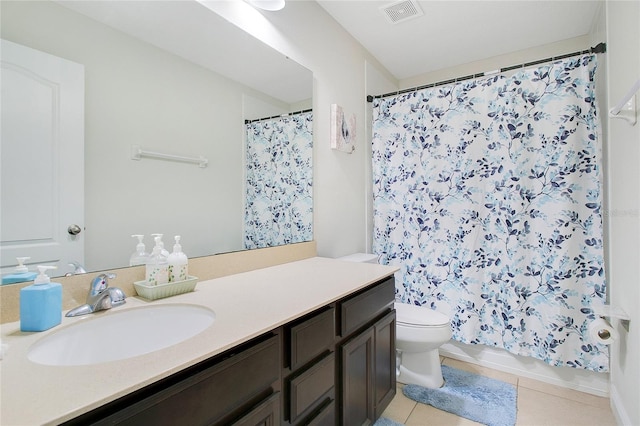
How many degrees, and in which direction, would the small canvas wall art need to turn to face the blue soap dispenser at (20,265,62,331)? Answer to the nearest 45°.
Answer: approximately 90° to its right

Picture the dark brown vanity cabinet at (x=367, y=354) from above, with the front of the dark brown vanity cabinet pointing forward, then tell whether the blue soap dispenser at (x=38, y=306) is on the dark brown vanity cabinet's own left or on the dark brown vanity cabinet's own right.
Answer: on the dark brown vanity cabinet's own right

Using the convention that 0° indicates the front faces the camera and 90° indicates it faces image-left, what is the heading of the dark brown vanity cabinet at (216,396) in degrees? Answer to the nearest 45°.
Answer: approximately 315°

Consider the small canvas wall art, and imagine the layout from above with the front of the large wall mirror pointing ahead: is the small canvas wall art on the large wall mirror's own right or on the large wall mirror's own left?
on the large wall mirror's own left

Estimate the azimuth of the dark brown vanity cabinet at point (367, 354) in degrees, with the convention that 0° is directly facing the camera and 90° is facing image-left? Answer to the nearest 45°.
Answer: approximately 315°

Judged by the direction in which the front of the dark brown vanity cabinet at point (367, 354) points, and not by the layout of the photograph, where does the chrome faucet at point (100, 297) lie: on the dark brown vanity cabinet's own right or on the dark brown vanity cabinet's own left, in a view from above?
on the dark brown vanity cabinet's own right

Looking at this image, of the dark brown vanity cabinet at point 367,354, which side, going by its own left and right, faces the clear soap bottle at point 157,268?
right

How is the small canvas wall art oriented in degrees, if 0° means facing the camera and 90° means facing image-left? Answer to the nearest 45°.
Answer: approximately 315°
